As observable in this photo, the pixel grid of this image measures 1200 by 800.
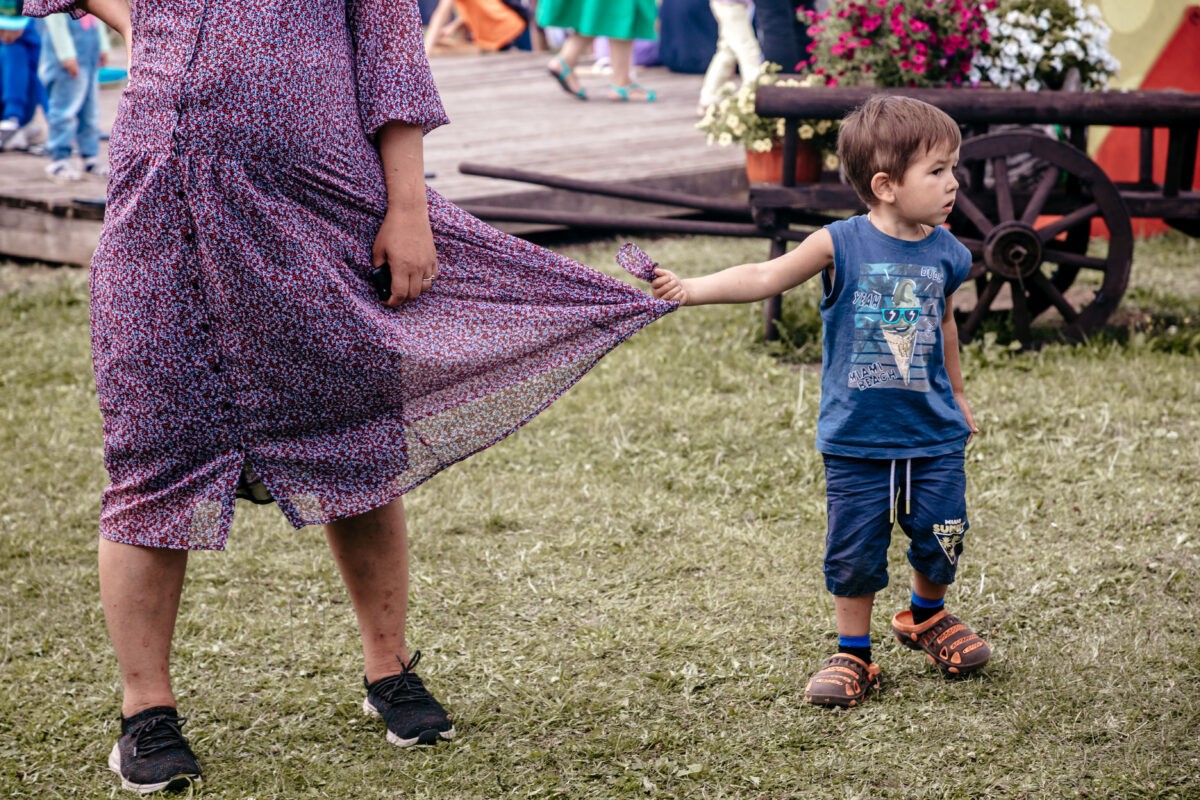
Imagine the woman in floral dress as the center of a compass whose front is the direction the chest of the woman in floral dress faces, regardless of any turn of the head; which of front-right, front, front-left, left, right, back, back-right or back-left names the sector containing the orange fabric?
back

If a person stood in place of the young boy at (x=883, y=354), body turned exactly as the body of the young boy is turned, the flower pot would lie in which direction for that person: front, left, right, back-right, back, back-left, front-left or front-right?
back

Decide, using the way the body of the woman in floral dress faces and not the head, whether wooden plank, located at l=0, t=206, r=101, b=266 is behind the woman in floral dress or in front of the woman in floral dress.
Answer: behind

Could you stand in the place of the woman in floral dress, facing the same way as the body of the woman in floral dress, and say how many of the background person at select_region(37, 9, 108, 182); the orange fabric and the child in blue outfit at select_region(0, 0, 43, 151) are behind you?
3

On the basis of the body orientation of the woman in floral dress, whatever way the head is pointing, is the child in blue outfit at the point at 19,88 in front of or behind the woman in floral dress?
behind

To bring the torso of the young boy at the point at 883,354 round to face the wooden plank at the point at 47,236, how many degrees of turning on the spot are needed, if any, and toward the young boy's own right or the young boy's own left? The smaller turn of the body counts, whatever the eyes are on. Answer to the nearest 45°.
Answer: approximately 135° to the young boy's own right

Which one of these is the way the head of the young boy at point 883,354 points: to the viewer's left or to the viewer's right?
to the viewer's right

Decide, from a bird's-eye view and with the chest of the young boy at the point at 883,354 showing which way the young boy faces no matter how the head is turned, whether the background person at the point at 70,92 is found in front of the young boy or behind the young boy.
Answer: behind

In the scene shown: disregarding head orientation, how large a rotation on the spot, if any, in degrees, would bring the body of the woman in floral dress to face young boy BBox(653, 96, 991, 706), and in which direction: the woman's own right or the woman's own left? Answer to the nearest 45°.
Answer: approximately 90° to the woman's own left

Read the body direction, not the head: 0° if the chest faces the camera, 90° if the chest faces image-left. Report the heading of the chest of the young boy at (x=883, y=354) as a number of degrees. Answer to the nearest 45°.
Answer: approximately 0°
